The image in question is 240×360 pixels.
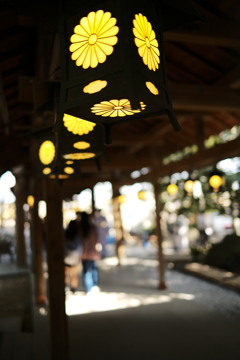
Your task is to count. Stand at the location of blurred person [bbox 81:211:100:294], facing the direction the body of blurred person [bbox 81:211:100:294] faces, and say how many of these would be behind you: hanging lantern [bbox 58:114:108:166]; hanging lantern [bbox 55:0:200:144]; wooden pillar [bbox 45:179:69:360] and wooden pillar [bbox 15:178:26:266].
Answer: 3

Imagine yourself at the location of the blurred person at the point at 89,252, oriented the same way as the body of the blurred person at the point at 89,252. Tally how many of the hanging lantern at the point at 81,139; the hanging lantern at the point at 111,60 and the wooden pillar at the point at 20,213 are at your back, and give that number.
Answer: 2

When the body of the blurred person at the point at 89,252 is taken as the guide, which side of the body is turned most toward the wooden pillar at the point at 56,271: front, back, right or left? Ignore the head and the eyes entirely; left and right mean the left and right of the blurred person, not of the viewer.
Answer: back

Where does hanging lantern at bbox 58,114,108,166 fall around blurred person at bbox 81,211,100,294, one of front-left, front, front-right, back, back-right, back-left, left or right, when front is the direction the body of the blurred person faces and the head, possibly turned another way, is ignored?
back

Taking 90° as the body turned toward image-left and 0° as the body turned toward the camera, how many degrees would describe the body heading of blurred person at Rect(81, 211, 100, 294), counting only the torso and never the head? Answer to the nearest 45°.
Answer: approximately 180°

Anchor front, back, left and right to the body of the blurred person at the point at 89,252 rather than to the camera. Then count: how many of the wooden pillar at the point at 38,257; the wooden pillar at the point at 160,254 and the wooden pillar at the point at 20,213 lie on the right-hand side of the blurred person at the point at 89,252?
1
